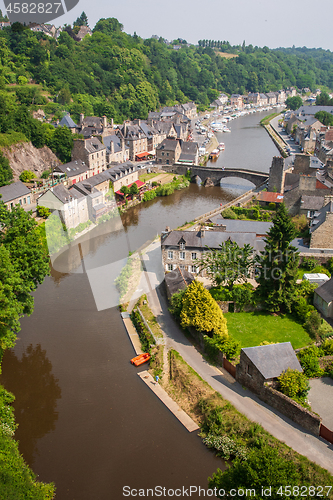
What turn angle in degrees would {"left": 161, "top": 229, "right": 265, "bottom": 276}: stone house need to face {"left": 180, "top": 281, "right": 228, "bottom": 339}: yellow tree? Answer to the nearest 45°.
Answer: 0° — it already faces it

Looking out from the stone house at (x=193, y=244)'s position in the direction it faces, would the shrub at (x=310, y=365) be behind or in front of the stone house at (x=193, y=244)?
in front

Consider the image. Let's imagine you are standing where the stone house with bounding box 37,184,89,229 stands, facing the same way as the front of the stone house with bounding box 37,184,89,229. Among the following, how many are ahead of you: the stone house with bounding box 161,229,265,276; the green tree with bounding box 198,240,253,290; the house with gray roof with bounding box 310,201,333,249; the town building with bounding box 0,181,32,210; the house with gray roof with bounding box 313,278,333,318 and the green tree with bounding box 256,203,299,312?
5

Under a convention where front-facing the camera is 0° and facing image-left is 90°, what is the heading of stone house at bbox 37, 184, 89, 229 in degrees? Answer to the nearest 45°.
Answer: approximately 315°

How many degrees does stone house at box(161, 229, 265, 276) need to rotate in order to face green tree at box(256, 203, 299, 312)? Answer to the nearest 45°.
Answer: approximately 45° to its left

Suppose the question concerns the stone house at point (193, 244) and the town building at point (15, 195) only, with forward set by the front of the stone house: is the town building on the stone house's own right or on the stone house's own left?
on the stone house's own right

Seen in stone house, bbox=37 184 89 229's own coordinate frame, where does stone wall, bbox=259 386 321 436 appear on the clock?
The stone wall is roughly at 1 o'clock from the stone house.

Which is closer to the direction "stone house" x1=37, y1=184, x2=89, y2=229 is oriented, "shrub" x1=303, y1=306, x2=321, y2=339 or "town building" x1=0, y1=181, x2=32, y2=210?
the shrub

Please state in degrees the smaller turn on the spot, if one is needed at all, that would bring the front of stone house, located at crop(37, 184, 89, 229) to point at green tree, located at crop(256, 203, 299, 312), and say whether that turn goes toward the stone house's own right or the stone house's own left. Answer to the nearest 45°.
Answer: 0° — it already faces it

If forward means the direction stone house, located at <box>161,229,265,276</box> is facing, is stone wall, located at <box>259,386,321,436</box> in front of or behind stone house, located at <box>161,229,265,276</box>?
in front
